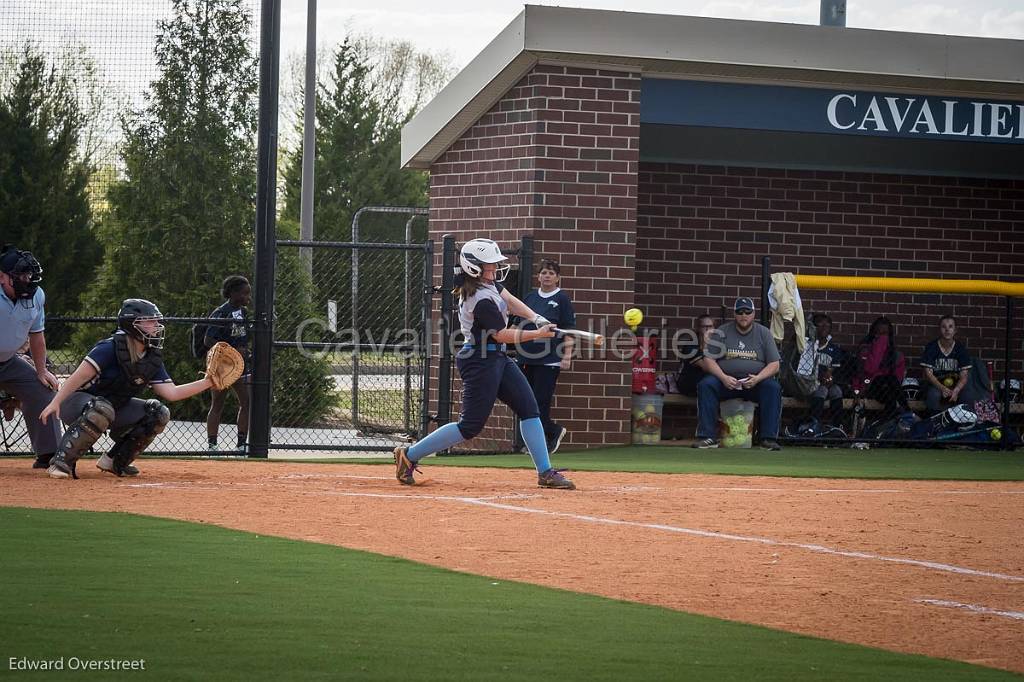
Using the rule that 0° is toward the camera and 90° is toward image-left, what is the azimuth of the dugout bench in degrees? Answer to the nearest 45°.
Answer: approximately 0°

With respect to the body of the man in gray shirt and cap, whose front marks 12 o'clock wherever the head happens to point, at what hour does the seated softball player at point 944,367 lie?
The seated softball player is roughly at 8 o'clock from the man in gray shirt and cap.

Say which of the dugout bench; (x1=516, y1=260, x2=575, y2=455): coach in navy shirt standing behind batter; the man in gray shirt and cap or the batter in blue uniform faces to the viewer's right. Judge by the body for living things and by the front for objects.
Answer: the batter in blue uniform

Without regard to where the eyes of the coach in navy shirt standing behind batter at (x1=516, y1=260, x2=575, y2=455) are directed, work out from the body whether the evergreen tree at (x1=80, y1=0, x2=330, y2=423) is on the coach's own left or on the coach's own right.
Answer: on the coach's own right

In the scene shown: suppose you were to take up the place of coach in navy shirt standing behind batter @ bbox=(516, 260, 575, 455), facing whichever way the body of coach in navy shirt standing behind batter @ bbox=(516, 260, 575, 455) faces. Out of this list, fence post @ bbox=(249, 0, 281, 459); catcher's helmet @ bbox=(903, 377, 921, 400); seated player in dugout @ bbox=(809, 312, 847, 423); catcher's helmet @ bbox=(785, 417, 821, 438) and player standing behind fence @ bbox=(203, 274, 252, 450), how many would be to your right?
2

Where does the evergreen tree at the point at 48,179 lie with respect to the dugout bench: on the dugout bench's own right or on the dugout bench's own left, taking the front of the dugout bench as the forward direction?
on the dugout bench's own right

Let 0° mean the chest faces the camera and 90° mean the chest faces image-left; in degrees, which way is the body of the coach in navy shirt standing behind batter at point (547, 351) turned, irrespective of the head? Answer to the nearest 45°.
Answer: approximately 0°

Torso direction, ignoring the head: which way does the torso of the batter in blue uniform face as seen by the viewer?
to the viewer's right

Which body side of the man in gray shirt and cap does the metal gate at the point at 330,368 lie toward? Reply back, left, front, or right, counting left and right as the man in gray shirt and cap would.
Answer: right
